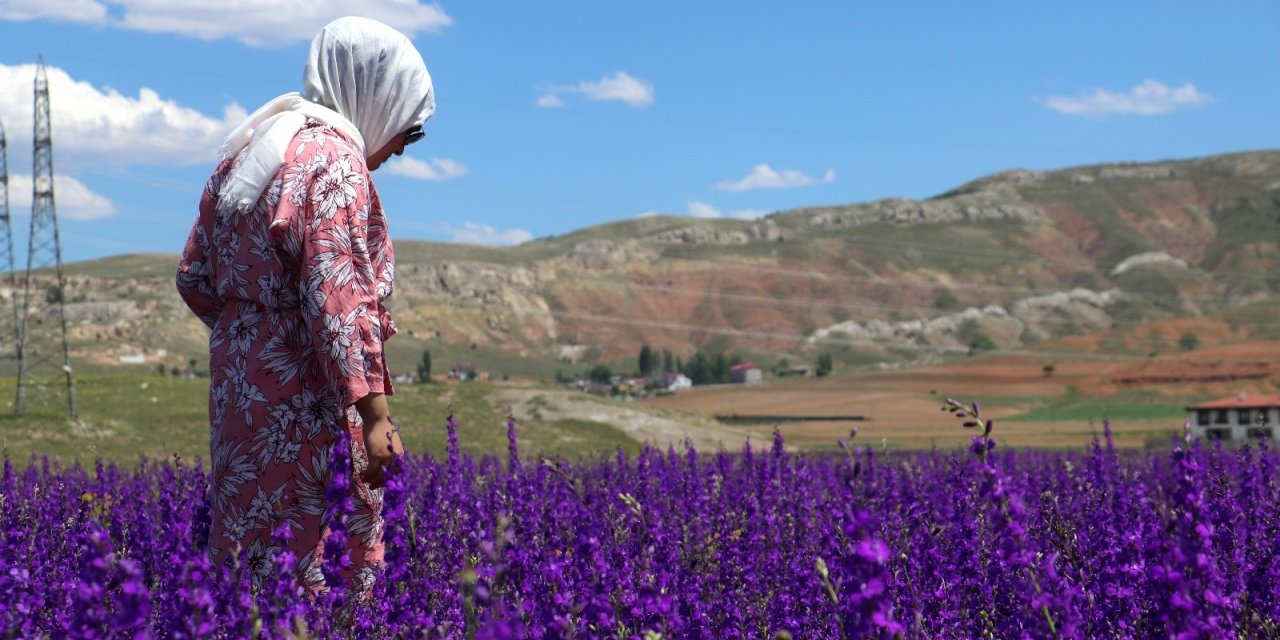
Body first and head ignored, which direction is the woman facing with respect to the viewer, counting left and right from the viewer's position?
facing away from the viewer and to the right of the viewer
